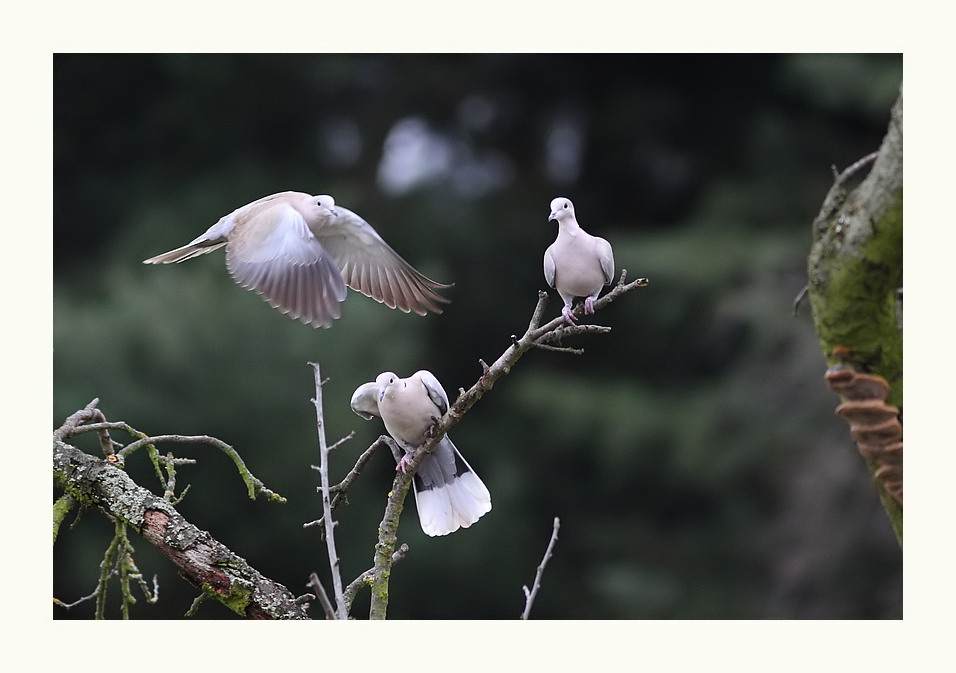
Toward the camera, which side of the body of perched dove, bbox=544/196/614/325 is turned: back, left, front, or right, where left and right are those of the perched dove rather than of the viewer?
front

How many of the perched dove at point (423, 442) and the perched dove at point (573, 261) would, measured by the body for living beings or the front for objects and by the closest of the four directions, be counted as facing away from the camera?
0
